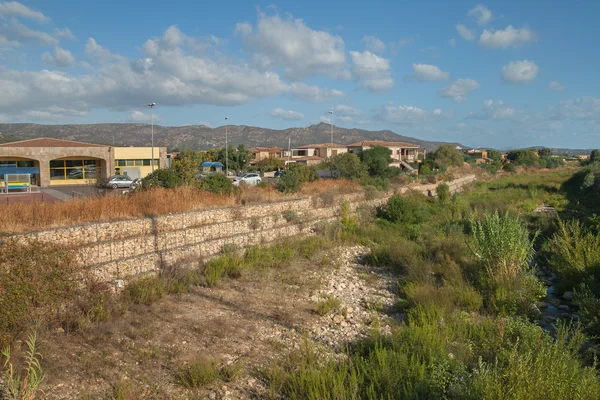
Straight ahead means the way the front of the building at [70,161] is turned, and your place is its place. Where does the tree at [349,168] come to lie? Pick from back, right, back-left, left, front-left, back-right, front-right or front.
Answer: front-left

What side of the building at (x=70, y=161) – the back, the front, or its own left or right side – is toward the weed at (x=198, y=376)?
front

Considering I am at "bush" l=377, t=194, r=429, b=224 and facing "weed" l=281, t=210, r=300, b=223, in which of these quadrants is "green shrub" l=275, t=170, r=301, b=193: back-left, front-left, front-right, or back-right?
front-right

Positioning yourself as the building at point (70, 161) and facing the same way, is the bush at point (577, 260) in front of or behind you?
in front

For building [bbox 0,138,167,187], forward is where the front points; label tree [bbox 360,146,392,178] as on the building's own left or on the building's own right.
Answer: on the building's own left

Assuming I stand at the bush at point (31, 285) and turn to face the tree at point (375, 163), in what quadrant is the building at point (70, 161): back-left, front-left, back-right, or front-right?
front-left

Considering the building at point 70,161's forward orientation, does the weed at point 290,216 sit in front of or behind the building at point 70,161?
in front

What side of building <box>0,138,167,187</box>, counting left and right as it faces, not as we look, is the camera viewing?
front

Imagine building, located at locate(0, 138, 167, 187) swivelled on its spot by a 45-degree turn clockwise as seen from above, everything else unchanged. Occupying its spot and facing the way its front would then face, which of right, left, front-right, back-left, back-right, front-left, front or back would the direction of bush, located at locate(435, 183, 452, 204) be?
left

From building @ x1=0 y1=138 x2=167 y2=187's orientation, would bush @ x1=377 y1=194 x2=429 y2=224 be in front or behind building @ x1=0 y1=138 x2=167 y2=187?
in front

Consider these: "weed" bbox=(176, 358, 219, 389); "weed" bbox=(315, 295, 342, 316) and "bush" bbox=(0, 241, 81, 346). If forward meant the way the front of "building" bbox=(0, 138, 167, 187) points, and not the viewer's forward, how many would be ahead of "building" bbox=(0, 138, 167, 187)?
3

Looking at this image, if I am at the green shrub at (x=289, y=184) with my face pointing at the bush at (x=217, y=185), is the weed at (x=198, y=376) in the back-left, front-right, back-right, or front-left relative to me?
front-left

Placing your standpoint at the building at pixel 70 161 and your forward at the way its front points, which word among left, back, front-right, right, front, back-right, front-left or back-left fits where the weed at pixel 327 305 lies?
front
